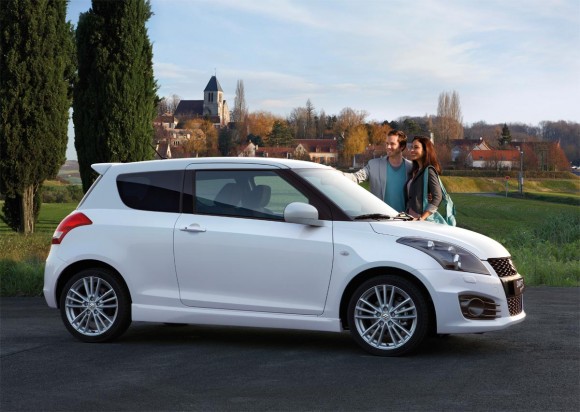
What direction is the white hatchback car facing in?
to the viewer's right

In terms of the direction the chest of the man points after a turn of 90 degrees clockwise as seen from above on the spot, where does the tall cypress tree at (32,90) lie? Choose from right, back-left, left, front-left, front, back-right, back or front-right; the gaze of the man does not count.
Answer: front-right

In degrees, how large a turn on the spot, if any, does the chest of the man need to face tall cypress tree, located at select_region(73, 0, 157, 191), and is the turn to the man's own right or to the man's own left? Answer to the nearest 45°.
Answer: approximately 135° to the man's own right

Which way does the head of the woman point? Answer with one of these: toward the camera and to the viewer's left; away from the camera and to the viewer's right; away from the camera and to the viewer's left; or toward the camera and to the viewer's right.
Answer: toward the camera and to the viewer's left

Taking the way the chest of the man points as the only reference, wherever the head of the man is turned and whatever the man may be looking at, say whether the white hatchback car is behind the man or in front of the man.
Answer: in front

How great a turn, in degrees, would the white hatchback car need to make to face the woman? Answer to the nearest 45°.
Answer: approximately 45° to its left

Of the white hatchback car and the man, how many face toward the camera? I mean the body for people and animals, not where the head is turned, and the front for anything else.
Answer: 1

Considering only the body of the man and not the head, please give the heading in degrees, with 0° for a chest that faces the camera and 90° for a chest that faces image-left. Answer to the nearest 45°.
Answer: approximately 0°

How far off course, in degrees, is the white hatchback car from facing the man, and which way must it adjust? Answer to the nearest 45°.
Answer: approximately 45° to its left

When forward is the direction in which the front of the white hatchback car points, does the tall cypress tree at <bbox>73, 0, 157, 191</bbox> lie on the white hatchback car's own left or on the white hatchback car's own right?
on the white hatchback car's own left

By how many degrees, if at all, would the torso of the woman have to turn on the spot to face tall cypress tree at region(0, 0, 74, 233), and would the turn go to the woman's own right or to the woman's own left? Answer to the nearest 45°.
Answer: approximately 90° to the woman's own right

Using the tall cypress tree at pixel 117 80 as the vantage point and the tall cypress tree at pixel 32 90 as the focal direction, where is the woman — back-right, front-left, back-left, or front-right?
back-left

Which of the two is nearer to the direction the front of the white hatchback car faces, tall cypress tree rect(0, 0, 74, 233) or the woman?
the woman

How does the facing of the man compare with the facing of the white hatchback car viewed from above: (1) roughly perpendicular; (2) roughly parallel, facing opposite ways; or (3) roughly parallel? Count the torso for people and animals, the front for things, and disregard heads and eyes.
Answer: roughly perpendicular
